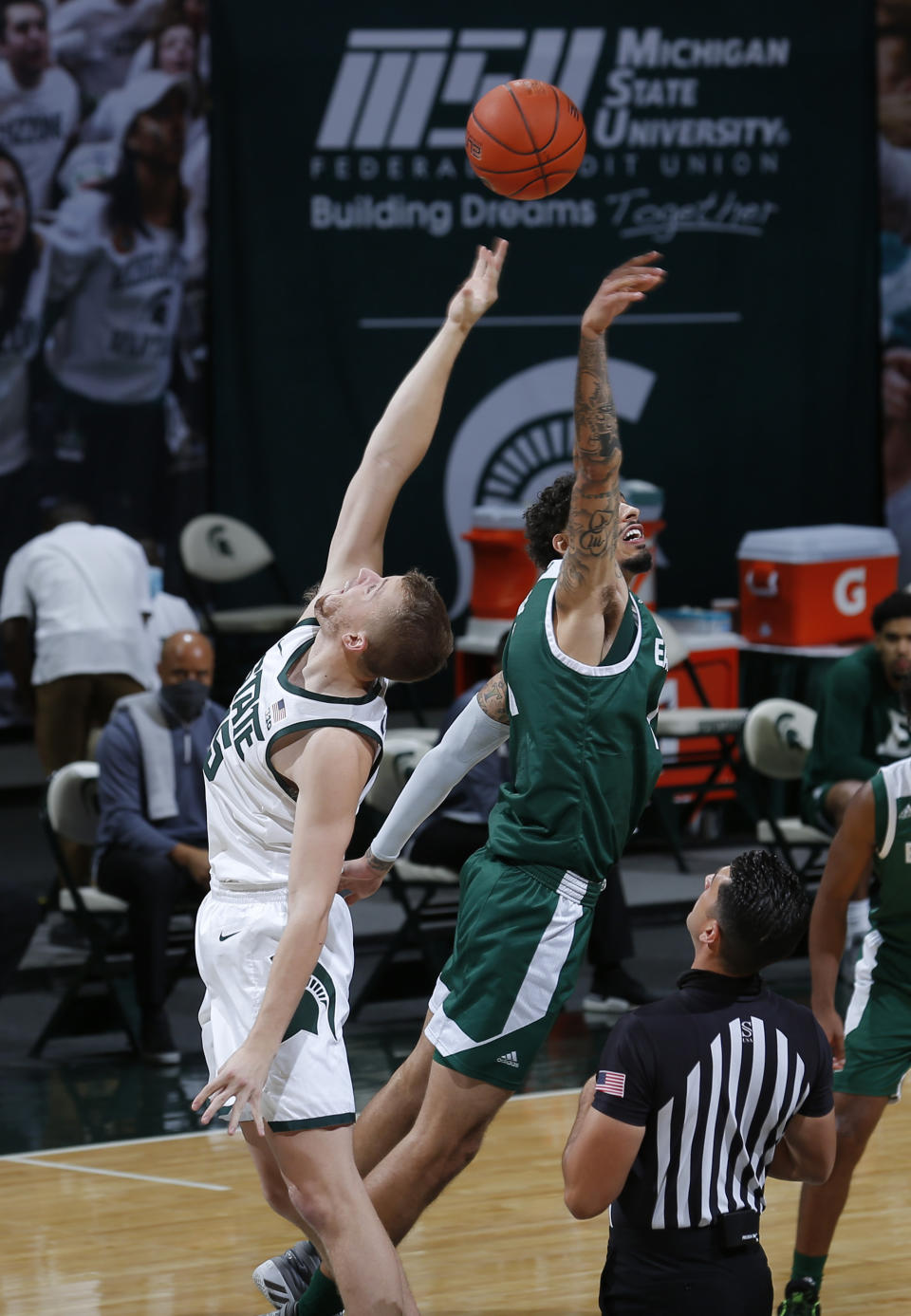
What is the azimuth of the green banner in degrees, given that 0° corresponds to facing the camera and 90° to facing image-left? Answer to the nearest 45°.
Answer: approximately 0°

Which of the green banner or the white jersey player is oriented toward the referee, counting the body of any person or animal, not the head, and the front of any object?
the green banner

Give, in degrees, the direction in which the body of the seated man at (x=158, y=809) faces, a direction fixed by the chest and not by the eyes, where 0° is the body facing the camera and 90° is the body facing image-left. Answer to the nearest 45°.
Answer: approximately 315°

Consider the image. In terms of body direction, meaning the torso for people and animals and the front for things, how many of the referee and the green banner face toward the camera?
1

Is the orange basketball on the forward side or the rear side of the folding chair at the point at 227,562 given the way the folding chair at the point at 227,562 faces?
on the forward side

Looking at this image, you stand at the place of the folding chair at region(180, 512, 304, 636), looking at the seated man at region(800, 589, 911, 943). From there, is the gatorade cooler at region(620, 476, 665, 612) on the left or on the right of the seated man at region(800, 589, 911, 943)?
left

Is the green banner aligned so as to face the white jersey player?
yes

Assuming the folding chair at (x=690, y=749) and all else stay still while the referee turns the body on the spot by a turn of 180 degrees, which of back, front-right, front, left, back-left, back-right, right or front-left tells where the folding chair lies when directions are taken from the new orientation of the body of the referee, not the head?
back-left

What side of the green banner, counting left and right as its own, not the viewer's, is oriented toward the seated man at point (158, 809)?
front
